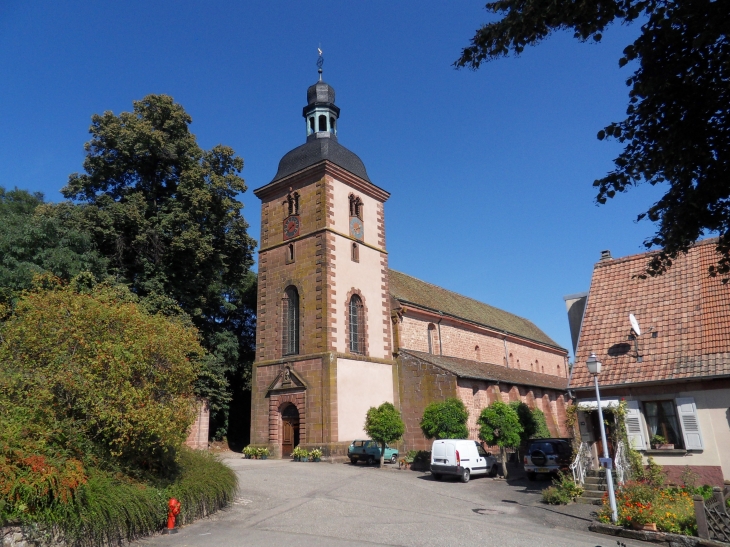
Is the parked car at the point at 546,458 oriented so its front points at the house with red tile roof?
no

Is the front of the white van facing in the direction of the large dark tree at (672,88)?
no

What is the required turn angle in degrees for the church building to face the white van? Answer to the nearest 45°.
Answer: approximately 90° to its left

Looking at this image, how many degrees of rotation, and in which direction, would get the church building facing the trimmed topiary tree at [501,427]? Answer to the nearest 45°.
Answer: approximately 90° to its left

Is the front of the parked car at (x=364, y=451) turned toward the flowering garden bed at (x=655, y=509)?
no

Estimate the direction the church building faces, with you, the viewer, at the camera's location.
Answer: facing the viewer and to the left of the viewer
